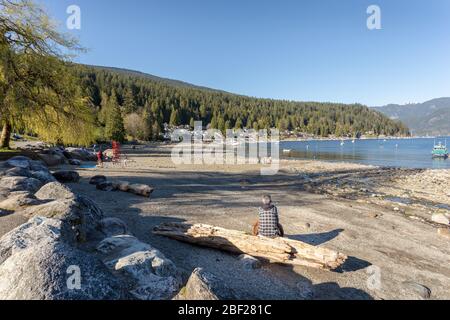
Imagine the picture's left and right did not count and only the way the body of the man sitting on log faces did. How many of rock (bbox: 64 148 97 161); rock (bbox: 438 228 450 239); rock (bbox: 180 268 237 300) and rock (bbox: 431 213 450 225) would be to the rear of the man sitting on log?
1

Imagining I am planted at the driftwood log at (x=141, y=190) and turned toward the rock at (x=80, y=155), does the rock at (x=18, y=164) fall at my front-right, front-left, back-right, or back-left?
front-left

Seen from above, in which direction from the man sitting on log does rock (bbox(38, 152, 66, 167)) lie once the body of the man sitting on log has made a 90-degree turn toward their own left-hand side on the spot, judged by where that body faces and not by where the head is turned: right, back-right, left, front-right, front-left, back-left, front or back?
front-right

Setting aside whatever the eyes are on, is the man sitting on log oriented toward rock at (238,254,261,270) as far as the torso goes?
no

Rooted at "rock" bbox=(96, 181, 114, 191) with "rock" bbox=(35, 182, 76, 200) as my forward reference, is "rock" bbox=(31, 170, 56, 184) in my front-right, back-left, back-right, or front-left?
front-right

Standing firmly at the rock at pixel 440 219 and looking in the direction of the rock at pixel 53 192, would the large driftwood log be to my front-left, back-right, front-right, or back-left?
front-left

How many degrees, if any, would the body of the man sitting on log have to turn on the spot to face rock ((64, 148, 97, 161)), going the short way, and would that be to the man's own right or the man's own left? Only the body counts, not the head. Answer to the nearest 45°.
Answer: approximately 45° to the man's own left

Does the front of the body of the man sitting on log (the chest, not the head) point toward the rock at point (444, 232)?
no

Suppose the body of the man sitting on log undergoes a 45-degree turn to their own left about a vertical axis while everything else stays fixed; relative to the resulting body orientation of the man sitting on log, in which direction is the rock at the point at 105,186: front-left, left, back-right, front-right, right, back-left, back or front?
front

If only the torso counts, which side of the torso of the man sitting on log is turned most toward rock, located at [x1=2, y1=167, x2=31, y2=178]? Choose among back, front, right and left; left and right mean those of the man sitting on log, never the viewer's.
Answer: left

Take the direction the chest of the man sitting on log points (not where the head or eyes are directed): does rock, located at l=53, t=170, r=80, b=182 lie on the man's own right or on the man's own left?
on the man's own left

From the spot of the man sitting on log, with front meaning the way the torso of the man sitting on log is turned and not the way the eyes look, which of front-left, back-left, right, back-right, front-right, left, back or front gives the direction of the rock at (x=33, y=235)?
back-left

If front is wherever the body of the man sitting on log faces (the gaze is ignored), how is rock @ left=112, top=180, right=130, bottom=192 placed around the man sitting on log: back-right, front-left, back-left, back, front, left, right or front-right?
front-left

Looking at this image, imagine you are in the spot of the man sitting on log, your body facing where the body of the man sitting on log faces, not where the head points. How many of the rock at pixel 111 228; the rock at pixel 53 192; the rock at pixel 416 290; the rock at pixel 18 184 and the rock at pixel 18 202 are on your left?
4

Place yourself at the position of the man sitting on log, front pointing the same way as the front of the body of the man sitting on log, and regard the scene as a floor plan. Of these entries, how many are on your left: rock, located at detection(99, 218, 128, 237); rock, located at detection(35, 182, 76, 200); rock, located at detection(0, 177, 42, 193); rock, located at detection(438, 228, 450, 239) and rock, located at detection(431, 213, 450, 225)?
3

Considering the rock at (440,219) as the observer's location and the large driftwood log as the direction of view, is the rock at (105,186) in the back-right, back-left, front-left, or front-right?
front-right

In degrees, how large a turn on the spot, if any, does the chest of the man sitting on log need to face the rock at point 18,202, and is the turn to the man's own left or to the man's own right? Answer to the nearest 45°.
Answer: approximately 90° to the man's own left

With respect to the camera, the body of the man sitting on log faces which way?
away from the camera

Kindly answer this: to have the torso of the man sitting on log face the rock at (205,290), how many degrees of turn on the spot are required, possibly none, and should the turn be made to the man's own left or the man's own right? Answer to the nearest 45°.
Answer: approximately 180°
